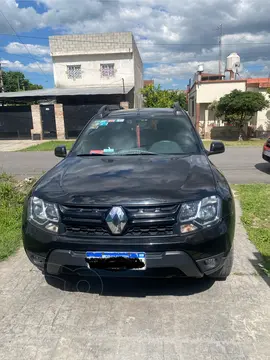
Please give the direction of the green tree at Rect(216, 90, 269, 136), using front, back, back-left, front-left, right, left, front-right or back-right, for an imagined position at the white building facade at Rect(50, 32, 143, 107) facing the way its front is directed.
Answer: front-left

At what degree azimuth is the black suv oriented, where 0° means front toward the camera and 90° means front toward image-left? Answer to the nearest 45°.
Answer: approximately 0°

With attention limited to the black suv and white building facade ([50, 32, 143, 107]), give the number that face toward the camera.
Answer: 2

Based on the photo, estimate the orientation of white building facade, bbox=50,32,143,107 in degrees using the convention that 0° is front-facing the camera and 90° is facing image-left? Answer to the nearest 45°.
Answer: approximately 0°

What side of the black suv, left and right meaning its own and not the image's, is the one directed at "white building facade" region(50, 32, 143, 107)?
back

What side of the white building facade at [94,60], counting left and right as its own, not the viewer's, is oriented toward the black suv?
front

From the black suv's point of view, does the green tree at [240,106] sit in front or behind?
behind
